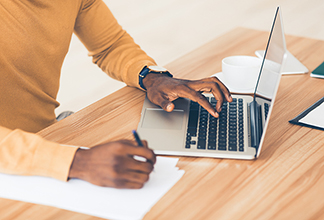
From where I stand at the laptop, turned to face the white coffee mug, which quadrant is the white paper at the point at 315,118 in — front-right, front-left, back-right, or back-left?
front-right

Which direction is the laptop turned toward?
to the viewer's left
